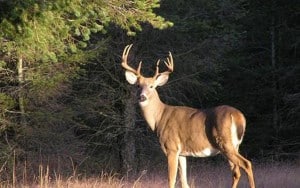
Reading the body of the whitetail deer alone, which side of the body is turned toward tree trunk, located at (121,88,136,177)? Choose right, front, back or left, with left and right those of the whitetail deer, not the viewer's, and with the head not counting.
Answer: right

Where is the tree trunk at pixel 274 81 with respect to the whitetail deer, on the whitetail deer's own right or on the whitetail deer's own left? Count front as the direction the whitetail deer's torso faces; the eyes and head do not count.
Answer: on the whitetail deer's own right

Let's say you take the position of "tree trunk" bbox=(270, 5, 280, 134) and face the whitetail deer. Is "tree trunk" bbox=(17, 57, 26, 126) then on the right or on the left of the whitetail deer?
right

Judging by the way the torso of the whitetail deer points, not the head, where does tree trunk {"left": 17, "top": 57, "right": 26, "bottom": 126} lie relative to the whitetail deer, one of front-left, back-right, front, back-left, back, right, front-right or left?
front-right

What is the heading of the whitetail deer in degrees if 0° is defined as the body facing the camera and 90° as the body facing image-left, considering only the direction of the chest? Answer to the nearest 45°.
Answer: approximately 90°
